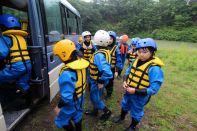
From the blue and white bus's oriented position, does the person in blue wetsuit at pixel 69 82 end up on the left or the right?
on its left

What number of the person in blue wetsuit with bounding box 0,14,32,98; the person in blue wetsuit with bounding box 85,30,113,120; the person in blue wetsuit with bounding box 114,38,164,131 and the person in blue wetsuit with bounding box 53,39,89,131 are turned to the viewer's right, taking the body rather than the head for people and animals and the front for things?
0

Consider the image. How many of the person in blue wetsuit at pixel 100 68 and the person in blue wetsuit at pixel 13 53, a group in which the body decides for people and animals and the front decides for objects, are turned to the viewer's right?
0

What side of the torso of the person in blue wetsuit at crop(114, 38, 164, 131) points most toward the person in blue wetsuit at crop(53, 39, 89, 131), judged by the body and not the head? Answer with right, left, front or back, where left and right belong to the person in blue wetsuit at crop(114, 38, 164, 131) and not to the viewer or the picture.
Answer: front

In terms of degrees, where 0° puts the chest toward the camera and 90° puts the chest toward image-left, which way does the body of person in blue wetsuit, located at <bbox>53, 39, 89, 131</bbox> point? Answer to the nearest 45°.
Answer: approximately 135°

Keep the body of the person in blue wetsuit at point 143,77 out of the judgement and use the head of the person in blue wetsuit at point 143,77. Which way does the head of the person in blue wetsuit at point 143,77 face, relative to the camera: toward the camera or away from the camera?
toward the camera

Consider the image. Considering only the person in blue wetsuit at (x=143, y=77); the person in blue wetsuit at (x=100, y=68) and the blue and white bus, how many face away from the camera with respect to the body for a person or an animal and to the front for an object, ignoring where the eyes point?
0

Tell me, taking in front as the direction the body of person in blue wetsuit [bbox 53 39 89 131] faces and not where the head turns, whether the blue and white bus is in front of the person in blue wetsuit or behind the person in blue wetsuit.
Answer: in front

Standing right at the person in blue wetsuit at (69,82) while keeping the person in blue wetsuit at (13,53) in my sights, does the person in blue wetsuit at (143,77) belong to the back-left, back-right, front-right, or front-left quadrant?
back-right
